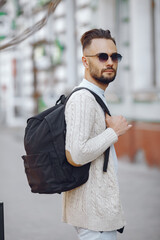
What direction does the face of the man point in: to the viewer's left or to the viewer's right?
to the viewer's right

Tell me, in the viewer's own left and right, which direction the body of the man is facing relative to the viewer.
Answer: facing to the right of the viewer
